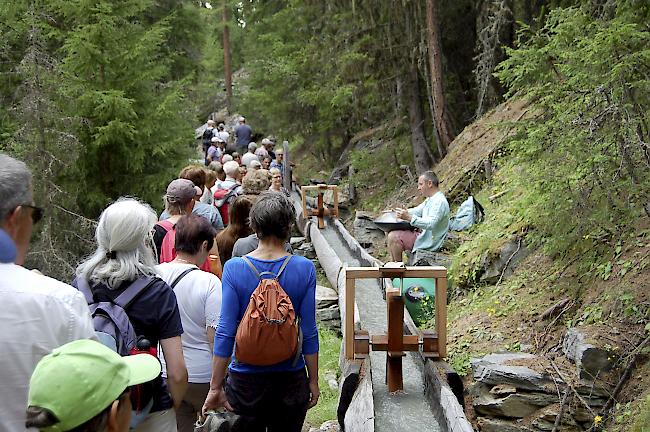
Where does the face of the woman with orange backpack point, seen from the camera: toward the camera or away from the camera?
away from the camera

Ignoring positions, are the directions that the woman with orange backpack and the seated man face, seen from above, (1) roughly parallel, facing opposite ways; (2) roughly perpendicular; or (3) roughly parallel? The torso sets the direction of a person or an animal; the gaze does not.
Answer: roughly perpendicular

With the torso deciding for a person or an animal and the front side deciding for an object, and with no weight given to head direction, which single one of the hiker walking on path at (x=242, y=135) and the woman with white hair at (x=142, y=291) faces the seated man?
the woman with white hair

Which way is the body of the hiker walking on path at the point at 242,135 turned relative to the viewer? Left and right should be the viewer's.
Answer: facing away from the viewer

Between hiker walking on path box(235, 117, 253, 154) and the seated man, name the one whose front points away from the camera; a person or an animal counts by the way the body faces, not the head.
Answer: the hiker walking on path

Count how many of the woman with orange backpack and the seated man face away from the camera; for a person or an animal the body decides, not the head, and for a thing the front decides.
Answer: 1

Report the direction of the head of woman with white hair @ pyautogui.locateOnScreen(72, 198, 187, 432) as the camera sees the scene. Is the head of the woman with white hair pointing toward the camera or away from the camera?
away from the camera

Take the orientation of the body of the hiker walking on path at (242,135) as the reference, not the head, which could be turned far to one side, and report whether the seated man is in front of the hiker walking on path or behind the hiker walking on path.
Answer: behind

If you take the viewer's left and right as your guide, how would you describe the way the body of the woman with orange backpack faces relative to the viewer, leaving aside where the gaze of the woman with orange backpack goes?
facing away from the viewer

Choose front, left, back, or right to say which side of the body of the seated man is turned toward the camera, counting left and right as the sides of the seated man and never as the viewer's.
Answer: left
